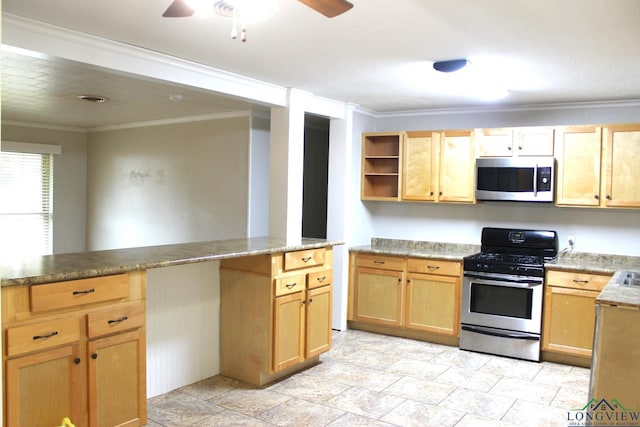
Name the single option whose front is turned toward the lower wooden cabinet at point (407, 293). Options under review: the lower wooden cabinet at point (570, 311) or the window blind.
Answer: the window blind

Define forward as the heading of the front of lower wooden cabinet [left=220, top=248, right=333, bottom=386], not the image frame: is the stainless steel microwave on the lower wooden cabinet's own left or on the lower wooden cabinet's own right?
on the lower wooden cabinet's own left

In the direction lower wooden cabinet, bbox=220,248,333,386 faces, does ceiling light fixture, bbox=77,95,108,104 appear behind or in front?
behind

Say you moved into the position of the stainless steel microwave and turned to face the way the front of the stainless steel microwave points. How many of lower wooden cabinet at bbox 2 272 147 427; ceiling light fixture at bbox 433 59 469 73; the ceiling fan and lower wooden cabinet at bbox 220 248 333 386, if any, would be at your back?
0

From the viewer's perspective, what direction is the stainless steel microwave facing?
toward the camera

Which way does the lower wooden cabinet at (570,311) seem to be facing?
toward the camera

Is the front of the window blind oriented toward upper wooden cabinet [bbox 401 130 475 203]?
yes

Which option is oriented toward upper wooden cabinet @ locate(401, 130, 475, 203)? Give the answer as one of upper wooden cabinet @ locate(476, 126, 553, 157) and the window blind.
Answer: the window blind

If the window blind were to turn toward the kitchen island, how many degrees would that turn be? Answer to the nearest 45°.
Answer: approximately 45° to its right

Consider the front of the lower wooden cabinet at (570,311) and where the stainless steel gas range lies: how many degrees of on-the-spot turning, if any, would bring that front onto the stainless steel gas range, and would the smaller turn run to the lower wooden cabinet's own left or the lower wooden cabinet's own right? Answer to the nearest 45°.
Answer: approximately 90° to the lower wooden cabinet's own right

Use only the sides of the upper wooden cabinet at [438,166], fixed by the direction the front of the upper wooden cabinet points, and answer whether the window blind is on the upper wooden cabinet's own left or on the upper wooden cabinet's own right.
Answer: on the upper wooden cabinet's own right

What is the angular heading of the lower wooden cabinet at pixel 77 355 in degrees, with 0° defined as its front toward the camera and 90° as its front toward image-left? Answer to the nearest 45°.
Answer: approximately 315°

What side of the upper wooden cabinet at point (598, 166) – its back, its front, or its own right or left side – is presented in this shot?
front

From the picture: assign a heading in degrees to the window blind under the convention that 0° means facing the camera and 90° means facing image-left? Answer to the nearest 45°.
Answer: approximately 315°

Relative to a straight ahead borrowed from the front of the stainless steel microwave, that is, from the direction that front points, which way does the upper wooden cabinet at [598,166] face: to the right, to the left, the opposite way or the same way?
the same way

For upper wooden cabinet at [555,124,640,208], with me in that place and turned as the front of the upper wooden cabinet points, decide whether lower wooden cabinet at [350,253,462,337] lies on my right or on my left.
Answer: on my right

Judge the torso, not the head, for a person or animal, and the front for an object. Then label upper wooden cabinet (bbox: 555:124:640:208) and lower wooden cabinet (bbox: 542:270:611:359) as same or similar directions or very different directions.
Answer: same or similar directions
